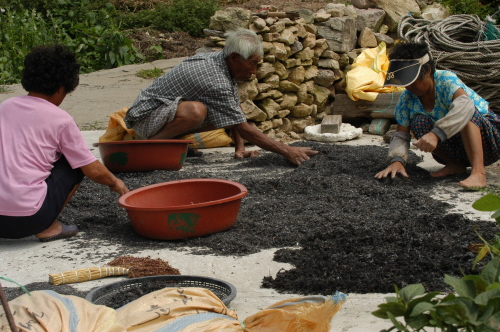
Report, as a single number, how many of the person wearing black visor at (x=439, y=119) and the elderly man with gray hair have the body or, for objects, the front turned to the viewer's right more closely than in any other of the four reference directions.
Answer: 1

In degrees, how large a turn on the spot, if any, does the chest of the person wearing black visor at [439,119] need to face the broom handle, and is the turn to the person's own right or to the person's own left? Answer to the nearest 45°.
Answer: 0° — they already face it

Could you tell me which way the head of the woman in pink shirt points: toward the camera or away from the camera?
away from the camera

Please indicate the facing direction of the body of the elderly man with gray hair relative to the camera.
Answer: to the viewer's right

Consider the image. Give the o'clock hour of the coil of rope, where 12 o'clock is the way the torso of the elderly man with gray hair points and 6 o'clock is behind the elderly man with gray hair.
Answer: The coil of rope is roughly at 11 o'clock from the elderly man with gray hair.

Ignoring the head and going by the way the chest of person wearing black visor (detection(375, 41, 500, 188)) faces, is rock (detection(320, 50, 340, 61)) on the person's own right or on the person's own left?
on the person's own right

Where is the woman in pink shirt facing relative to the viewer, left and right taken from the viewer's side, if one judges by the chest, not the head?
facing away from the viewer and to the right of the viewer

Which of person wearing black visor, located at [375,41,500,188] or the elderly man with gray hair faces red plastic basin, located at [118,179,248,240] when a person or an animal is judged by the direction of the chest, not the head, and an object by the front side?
the person wearing black visor

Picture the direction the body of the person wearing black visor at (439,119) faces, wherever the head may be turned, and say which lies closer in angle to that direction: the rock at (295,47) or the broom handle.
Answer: the broom handle

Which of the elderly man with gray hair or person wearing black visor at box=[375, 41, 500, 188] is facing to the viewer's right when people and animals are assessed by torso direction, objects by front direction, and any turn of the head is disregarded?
the elderly man with gray hair

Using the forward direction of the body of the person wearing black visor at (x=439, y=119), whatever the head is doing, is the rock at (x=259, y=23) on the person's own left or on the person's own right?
on the person's own right
